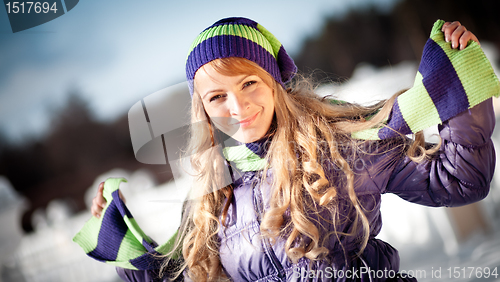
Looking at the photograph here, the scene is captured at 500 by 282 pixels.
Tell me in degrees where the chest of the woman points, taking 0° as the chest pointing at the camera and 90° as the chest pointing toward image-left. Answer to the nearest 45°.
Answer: approximately 45°
